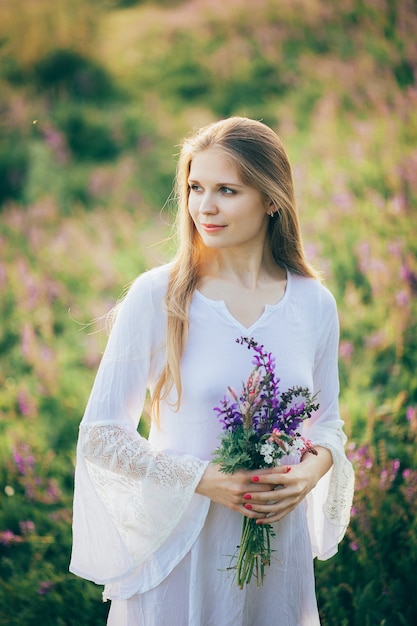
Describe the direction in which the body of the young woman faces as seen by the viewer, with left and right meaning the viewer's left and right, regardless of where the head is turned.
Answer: facing the viewer
